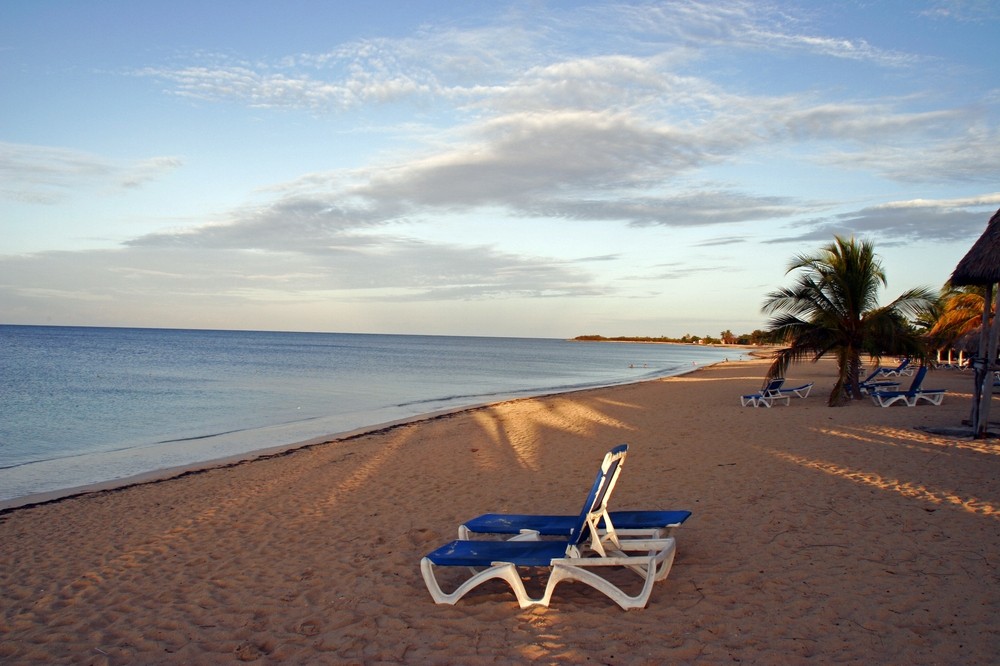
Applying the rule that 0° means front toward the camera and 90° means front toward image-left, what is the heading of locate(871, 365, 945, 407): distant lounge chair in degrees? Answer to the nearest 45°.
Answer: approximately 90°

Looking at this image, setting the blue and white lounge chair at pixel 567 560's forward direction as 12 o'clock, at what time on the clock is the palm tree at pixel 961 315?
The palm tree is roughly at 4 o'clock from the blue and white lounge chair.

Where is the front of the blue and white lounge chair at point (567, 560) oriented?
to the viewer's left

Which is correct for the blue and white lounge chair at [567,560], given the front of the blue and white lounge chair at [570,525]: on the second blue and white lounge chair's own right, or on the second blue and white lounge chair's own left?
on the second blue and white lounge chair's own left

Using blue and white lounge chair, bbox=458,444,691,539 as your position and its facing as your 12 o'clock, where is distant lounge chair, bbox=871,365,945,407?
The distant lounge chair is roughly at 4 o'clock from the blue and white lounge chair.

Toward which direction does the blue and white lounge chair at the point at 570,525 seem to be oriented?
to the viewer's left

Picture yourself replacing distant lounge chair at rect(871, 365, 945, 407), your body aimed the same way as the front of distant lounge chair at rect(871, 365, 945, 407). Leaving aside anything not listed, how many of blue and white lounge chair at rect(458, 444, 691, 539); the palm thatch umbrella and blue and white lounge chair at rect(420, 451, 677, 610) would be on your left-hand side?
3
